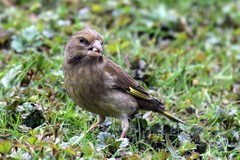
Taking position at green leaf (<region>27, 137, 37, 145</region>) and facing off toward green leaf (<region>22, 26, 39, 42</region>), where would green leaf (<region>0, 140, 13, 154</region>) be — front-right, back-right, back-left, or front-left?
back-left

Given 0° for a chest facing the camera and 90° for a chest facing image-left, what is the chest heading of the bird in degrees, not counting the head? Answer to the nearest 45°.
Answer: approximately 45°

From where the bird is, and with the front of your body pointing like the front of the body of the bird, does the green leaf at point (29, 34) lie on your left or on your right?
on your right

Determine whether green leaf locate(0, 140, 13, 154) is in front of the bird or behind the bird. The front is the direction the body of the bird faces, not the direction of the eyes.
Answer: in front

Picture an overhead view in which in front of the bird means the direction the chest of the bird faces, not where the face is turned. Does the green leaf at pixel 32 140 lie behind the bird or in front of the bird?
in front

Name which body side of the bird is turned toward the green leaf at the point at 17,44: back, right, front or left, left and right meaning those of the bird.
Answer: right
